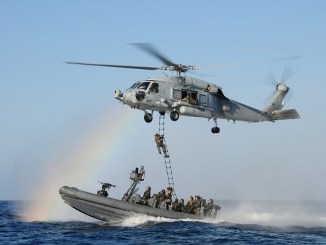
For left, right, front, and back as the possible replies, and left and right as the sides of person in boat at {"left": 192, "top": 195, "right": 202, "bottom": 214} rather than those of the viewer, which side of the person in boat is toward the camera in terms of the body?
left

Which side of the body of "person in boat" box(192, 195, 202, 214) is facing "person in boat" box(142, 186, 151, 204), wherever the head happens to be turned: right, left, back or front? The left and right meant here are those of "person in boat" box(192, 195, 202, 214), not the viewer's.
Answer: front

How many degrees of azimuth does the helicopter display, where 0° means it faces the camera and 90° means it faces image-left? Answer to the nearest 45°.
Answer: approximately 45°

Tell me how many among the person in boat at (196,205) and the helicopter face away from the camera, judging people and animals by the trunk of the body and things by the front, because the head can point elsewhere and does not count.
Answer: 0
